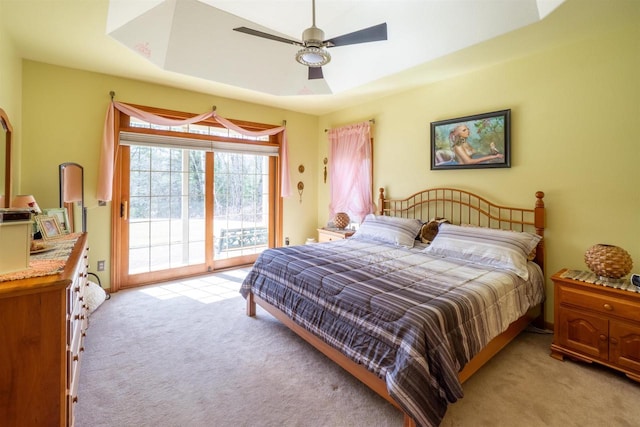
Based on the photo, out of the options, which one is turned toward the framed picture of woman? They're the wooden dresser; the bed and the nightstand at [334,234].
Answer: the wooden dresser

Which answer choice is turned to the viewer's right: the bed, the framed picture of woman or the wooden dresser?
the wooden dresser

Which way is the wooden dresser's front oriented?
to the viewer's right

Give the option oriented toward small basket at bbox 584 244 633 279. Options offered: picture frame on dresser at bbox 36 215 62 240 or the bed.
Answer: the picture frame on dresser

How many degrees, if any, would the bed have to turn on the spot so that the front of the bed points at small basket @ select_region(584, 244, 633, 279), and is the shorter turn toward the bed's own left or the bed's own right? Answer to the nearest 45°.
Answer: approximately 135° to the bed's own left

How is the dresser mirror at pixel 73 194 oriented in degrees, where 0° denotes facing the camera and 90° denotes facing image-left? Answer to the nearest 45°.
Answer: approximately 315°

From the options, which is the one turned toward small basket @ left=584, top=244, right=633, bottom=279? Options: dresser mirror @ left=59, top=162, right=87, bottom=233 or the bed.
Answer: the dresser mirror

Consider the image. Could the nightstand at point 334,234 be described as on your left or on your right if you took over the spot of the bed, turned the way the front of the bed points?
on your right

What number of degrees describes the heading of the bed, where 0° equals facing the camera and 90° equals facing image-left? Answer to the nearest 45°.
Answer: approximately 45°
